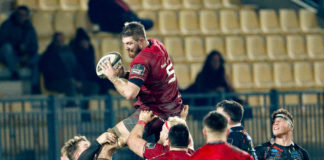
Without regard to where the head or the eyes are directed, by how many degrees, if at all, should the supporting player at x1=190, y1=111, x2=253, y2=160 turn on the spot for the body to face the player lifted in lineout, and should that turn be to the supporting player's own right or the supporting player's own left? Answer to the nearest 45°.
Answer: approximately 45° to the supporting player's own left

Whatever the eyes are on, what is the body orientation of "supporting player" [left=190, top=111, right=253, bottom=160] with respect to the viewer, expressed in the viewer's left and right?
facing away from the viewer

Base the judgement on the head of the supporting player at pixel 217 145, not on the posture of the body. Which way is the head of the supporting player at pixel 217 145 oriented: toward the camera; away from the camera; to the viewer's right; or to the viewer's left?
away from the camera

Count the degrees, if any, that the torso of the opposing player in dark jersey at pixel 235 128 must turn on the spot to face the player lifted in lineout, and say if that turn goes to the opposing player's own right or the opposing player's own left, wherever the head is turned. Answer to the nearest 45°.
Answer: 0° — they already face them

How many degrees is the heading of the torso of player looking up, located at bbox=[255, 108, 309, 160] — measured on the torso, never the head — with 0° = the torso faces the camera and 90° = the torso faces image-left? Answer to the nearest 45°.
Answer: approximately 45°
